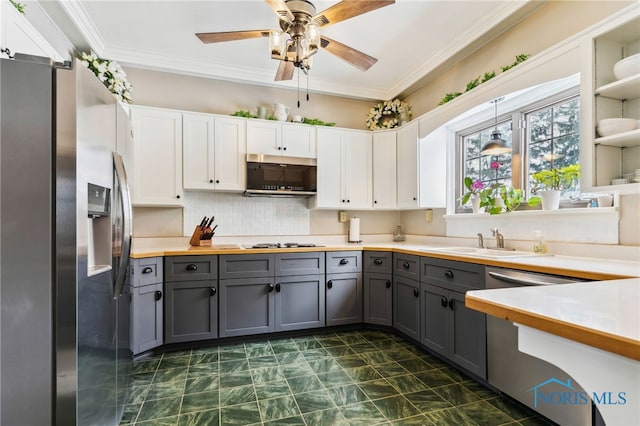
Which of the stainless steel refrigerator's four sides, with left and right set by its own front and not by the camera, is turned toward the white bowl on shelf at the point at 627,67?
front

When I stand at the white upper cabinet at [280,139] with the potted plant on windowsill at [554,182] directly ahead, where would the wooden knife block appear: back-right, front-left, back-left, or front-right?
back-right

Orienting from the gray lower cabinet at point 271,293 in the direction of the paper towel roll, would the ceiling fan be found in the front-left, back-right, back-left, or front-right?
back-right

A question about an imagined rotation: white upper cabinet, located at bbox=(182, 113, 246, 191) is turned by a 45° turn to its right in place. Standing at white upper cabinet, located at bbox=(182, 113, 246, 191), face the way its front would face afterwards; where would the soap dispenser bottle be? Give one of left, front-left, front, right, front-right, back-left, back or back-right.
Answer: left

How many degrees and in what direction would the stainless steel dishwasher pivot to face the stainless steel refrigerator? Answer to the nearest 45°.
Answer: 0° — it already faces it

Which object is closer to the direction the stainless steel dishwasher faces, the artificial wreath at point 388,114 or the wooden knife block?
the wooden knife block

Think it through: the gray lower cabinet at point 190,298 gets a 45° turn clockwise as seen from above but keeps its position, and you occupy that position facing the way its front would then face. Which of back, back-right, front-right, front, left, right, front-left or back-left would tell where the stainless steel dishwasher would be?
left
